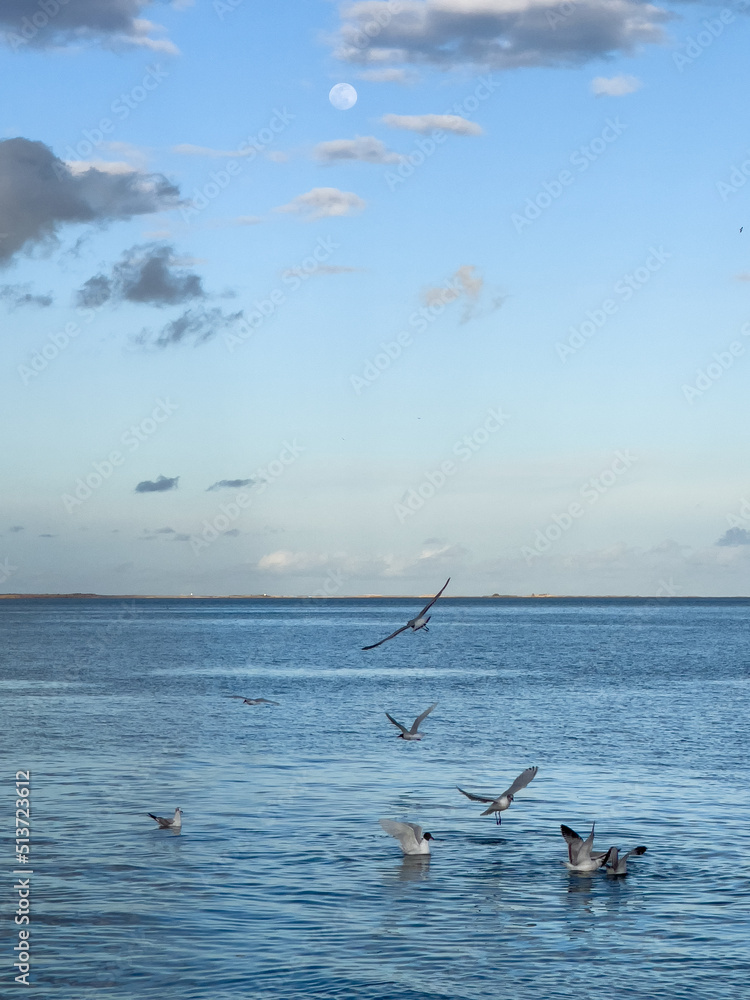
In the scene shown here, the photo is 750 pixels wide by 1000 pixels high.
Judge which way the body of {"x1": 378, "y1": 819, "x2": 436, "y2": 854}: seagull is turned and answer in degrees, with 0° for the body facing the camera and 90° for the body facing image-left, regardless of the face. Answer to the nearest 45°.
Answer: approximately 270°

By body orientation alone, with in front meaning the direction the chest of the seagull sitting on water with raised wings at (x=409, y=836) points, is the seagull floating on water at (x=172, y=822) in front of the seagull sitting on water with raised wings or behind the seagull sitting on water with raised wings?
behind
